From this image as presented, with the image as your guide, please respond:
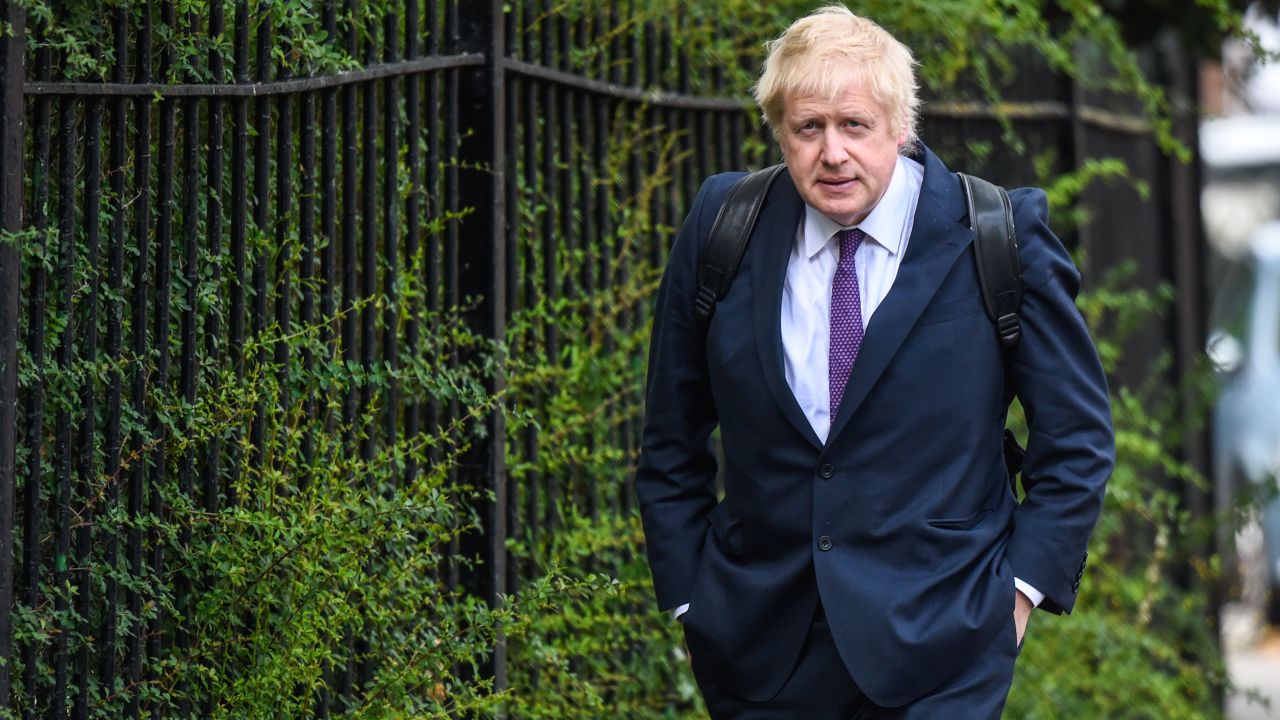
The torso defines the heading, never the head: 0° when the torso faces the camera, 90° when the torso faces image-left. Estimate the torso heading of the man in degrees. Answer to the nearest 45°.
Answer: approximately 0°
